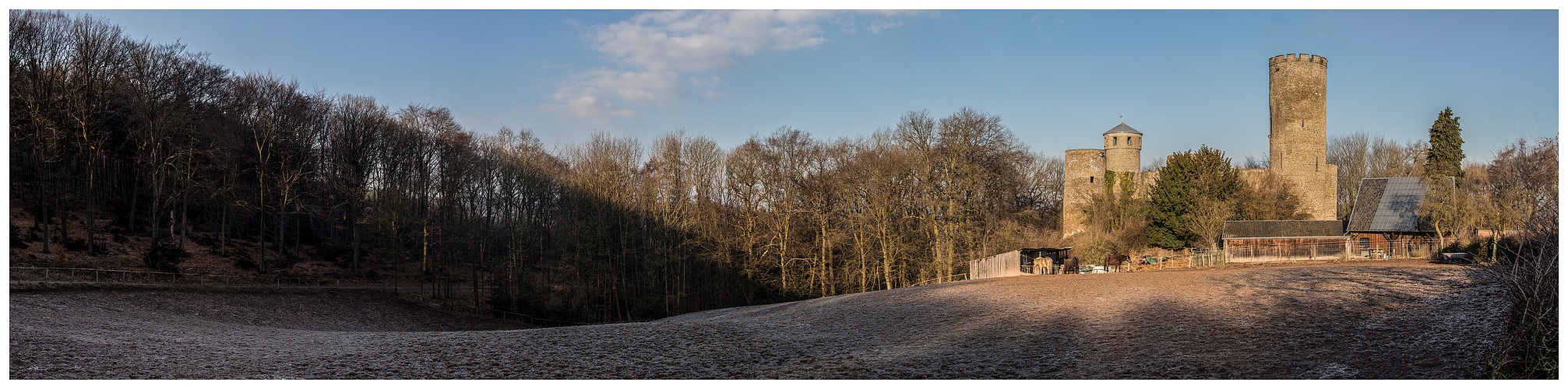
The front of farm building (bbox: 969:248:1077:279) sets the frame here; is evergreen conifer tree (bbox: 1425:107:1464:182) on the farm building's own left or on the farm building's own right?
on the farm building's own left

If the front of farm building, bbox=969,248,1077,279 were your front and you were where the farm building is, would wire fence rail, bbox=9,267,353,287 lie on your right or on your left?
on your right

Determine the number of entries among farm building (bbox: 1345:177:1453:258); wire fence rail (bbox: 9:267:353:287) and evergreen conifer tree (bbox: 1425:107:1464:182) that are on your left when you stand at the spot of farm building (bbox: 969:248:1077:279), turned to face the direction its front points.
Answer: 2

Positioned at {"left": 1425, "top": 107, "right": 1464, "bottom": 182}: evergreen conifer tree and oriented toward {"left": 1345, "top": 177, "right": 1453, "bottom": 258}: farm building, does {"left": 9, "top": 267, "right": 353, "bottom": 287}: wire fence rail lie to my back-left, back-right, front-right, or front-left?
front-right

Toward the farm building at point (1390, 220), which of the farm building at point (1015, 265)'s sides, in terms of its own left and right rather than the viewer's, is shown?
left

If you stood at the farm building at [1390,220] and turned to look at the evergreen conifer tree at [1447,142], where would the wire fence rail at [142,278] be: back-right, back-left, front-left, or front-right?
back-left

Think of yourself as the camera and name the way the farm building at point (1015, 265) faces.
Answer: facing the viewer and to the right of the viewer

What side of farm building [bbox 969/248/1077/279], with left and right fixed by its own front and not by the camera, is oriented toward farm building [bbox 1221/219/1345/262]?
left
